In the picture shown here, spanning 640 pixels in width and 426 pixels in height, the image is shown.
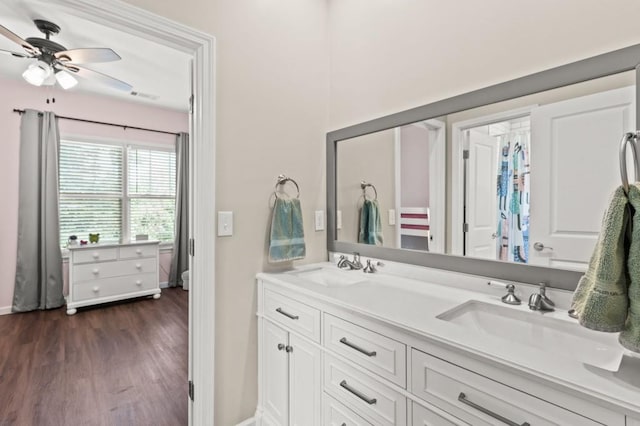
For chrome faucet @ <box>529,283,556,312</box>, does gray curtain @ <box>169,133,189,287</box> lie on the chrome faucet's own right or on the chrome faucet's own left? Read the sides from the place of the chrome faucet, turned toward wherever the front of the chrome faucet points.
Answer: on the chrome faucet's own right

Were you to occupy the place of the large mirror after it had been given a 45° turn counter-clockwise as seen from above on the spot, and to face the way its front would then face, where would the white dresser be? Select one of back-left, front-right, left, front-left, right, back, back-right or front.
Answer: right

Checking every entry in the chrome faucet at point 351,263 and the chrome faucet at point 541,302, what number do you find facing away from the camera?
0

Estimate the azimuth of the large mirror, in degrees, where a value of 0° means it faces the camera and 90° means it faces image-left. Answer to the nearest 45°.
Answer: approximately 45°

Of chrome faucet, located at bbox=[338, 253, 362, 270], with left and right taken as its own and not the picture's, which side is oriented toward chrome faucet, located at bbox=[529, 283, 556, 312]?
left

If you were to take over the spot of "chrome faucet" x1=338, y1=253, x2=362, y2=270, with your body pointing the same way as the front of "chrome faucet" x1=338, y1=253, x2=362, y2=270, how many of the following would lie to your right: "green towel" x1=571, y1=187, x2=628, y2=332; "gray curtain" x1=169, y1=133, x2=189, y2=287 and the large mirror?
1

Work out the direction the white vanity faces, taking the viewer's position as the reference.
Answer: facing the viewer and to the left of the viewer

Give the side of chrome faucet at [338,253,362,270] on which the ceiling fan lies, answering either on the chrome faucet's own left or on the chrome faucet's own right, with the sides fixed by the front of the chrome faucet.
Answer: on the chrome faucet's own right

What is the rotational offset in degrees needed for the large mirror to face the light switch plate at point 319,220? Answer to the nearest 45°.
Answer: approximately 45° to its right

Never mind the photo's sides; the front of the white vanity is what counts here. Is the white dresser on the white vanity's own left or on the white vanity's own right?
on the white vanity's own right

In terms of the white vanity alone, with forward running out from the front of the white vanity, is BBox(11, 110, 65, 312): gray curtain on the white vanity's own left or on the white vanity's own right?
on the white vanity's own right

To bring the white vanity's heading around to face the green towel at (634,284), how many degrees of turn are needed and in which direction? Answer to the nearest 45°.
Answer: approximately 90° to its left

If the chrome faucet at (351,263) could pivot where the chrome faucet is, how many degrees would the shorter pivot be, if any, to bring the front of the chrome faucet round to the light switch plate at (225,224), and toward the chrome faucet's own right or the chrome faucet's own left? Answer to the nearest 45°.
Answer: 0° — it already faces it

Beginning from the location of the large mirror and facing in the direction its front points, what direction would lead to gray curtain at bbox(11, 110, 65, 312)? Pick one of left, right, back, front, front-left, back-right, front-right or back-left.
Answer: front-right
